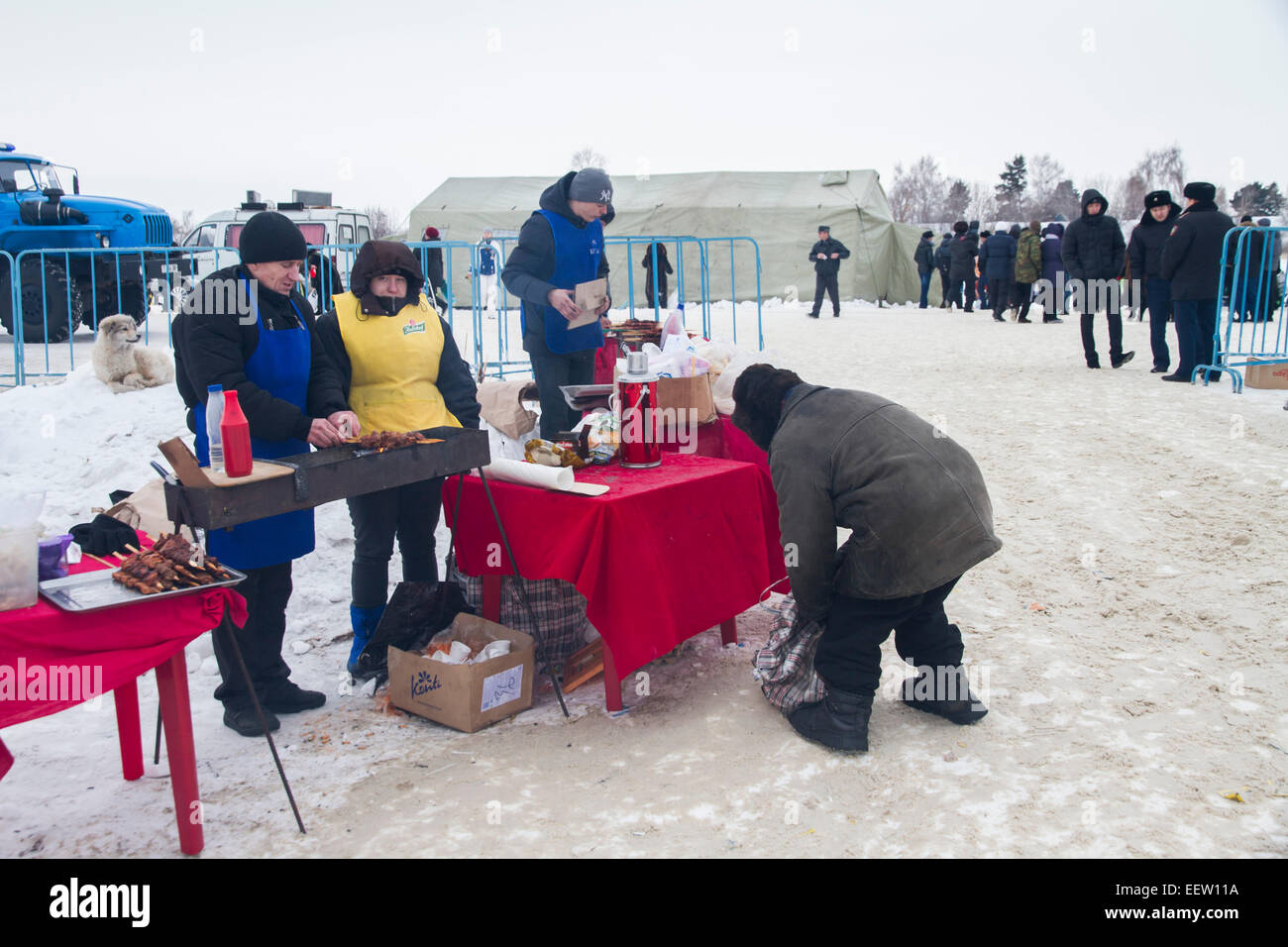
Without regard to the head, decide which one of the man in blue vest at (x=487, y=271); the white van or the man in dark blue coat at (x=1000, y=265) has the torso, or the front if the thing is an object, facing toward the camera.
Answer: the man in blue vest

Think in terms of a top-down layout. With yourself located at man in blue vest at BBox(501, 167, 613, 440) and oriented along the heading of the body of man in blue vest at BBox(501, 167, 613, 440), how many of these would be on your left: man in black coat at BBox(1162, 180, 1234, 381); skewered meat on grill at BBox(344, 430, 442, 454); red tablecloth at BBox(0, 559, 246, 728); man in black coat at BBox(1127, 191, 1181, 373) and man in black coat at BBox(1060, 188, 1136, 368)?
3

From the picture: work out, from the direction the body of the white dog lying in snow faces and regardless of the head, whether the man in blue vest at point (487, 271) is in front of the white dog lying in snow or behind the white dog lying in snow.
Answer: behind

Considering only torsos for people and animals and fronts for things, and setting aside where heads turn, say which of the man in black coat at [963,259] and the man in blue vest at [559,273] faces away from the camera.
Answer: the man in black coat

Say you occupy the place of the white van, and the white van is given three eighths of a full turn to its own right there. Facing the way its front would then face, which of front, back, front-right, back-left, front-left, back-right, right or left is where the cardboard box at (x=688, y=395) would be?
right

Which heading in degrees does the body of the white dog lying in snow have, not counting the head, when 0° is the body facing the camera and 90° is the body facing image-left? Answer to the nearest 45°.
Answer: approximately 45°

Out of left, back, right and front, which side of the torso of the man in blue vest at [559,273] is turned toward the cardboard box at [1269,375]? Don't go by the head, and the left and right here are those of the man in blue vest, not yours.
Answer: left

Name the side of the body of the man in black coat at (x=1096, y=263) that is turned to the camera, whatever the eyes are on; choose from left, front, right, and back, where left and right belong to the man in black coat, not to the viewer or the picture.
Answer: front

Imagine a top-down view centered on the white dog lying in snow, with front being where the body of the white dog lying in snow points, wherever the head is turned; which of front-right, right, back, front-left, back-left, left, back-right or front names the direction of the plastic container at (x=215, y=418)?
front-left

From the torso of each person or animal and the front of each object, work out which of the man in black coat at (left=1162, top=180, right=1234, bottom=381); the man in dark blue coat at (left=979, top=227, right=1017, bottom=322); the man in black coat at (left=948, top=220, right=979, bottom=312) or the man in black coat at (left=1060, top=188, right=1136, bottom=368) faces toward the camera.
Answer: the man in black coat at (left=1060, top=188, right=1136, bottom=368)

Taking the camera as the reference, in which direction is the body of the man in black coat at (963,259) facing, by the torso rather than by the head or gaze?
away from the camera

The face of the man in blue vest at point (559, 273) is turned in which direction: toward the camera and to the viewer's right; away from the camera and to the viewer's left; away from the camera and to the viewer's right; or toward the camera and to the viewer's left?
toward the camera and to the viewer's right

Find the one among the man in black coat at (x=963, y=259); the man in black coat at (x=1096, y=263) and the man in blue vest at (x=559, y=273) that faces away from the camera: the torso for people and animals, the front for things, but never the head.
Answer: the man in black coat at (x=963, y=259)

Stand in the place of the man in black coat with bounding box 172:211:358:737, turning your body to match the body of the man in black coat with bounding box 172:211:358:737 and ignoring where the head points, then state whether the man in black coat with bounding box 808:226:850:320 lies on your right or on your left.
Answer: on your left

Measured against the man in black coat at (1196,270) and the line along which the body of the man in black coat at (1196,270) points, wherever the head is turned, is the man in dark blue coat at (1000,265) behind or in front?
in front
